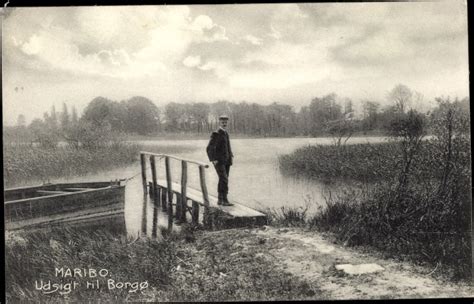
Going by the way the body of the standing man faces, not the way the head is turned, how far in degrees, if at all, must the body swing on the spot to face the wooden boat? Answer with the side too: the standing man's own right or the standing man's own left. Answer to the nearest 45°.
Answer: approximately 135° to the standing man's own right

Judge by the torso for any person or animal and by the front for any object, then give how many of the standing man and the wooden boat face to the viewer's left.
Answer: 0

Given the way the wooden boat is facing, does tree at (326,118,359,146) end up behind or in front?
in front

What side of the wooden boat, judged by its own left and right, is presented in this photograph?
right

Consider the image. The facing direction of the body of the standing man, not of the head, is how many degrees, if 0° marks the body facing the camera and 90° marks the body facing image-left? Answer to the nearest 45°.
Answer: approximately 315°
